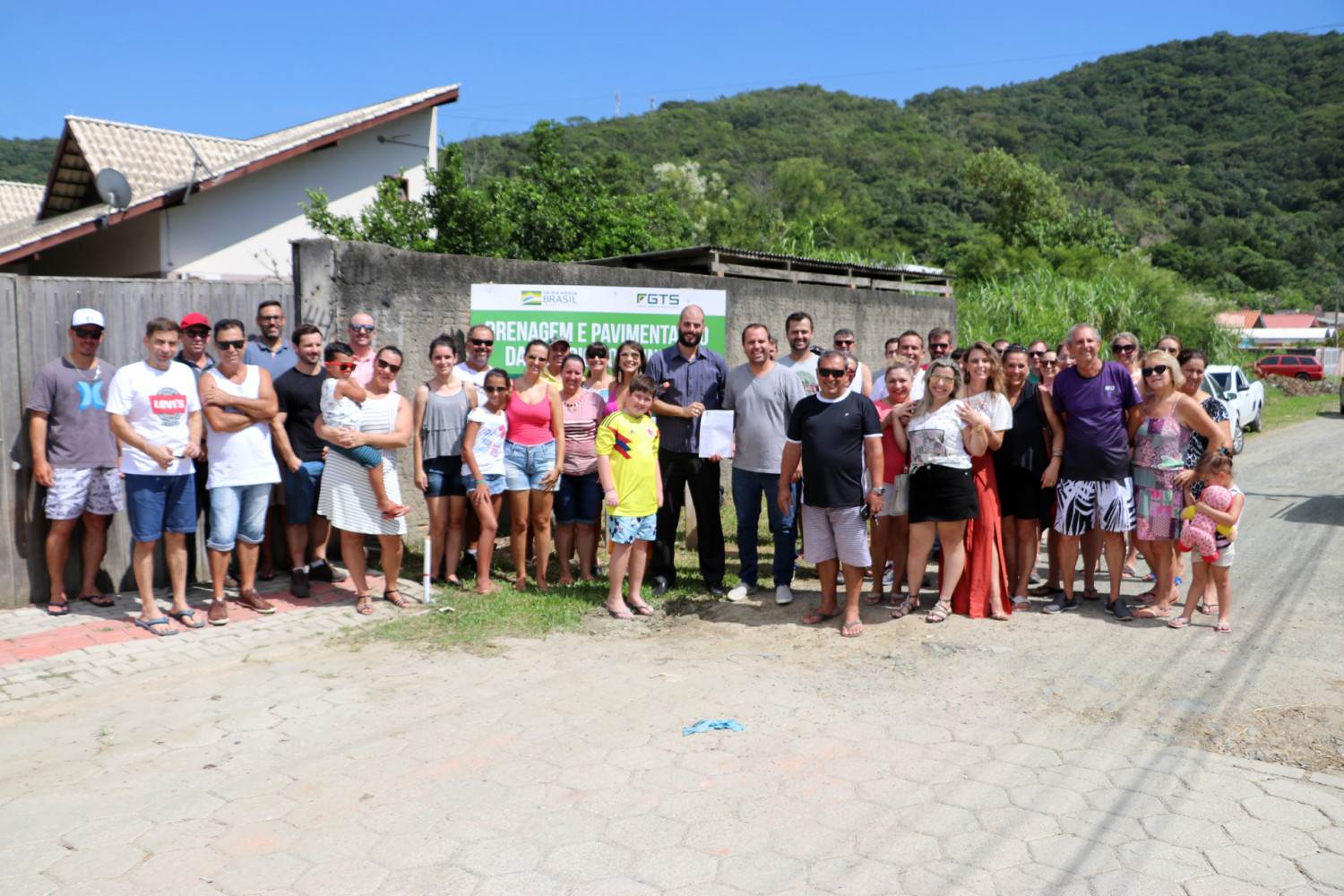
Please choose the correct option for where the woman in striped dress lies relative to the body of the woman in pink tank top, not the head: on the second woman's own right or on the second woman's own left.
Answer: on the second woman's own right

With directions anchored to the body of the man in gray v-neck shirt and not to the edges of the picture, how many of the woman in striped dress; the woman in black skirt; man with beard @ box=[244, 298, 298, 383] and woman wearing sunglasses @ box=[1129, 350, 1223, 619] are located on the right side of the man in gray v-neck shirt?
2

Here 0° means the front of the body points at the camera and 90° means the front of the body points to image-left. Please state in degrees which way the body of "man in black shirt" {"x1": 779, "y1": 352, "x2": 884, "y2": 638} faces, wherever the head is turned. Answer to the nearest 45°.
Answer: approximately 0°

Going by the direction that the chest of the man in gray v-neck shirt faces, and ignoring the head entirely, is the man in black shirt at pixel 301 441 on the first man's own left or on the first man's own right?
on the first man's own right

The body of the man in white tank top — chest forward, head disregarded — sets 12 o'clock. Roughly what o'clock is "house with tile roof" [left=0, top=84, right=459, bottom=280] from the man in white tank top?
The house with tile roof is roughly at 6 o'clock from the man in white tank top.

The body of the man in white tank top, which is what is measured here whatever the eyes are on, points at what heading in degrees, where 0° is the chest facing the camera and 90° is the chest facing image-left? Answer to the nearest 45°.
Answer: approximately 0°

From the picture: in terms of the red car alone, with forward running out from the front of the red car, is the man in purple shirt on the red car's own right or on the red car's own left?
on the red car's own left

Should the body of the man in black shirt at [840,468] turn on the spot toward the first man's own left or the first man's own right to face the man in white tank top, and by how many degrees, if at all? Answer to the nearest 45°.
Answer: approximately 90° to the first man's own right

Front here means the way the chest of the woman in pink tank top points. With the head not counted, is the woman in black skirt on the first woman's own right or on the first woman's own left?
on the first woman's own left
